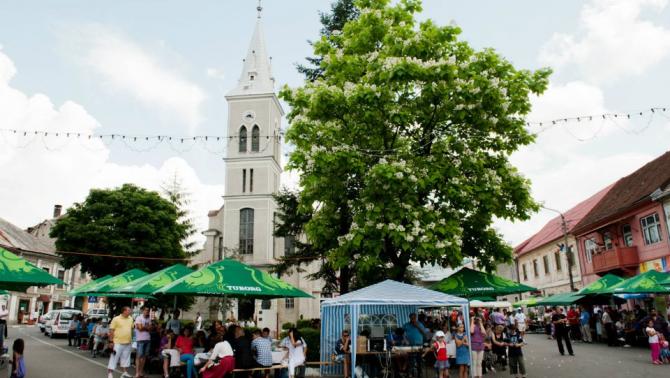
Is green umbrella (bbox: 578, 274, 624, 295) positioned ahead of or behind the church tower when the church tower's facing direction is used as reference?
ahead

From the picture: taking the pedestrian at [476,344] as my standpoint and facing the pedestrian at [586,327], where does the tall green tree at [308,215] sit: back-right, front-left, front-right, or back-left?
front-left

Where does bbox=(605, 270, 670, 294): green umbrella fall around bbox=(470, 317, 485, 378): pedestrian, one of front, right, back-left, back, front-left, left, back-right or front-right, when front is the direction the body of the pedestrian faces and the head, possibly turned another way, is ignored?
back-left

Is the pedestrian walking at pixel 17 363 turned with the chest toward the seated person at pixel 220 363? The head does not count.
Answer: no

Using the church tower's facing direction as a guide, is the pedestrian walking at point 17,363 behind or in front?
in front

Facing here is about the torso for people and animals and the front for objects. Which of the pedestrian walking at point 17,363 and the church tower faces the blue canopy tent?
the church tower

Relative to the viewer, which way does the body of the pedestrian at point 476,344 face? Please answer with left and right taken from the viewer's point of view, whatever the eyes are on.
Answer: facing the viewer

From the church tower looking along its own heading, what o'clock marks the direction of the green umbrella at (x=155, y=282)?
The green umbrella is roughly at 12 o'clock from the church tower.

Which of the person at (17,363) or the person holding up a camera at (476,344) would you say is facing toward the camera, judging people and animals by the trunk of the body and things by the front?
the person holding up a camera at (476,344)

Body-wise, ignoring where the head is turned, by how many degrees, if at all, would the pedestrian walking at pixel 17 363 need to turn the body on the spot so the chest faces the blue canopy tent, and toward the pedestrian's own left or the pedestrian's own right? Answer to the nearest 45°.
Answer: approximately 90° to the pedestrian's own right

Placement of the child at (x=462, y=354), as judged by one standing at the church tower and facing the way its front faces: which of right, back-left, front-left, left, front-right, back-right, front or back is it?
front

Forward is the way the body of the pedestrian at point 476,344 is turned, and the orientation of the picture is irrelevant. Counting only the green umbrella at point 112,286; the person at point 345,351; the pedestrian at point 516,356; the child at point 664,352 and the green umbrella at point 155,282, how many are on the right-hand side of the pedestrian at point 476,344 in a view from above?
3

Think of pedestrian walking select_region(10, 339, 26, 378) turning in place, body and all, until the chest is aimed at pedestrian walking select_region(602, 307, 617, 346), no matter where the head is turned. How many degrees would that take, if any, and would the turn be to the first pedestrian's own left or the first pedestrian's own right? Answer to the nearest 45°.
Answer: approximately 90° to the first pedestrian's own right

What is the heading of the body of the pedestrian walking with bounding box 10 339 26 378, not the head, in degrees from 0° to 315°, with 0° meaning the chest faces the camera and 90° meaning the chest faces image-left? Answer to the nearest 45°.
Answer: approximately 180°
